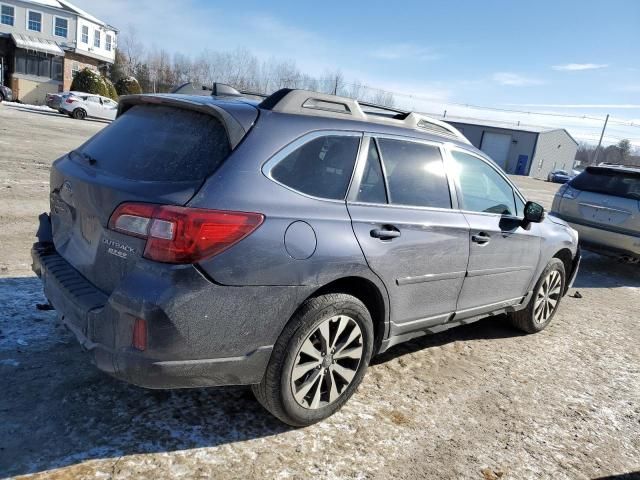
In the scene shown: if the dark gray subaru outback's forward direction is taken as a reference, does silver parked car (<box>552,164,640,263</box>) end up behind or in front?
in front

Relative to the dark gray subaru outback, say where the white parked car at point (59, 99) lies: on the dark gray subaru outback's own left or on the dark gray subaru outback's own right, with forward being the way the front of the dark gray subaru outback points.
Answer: on the dark gray subaru outback's own left

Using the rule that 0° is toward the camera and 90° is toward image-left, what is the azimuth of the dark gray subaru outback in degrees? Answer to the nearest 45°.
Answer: approximately 225°

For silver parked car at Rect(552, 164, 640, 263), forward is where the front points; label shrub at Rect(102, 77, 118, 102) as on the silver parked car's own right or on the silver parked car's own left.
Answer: on the silver parked car's own left

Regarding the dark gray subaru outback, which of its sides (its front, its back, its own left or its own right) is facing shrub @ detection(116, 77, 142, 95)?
left

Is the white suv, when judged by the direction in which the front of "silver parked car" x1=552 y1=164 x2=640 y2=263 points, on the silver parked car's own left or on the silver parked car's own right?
on the silver parked car's own left

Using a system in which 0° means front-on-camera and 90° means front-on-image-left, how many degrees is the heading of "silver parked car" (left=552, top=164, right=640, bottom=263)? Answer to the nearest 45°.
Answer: approximately 225°

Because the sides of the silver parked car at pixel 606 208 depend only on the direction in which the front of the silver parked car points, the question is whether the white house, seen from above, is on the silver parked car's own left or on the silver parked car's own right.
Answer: on the silver parked car's own left

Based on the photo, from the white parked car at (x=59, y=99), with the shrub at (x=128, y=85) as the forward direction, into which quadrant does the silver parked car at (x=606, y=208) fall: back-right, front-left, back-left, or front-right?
back-right

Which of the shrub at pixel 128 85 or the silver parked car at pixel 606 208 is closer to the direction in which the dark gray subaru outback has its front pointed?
the silver parked car

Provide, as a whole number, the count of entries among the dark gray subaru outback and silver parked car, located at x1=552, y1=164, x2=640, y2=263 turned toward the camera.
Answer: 0

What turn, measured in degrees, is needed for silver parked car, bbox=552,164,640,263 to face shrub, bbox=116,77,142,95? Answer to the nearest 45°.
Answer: approximately 90° to its left

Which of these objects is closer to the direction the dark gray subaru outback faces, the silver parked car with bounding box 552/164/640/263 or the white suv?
the silver parked car
